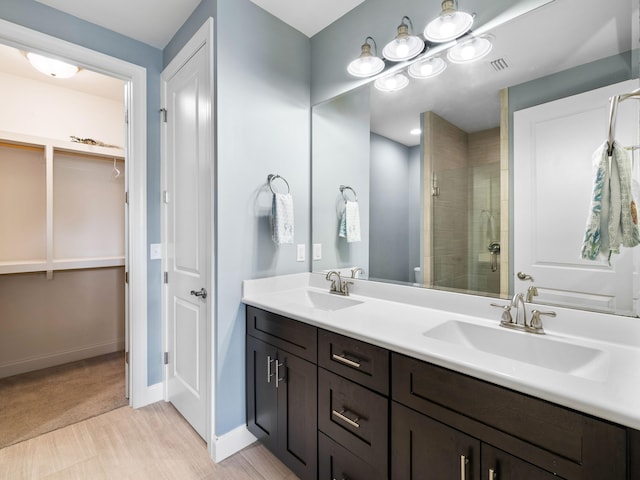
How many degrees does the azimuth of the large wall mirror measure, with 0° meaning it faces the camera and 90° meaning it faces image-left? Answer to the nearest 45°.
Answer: approximately 45°

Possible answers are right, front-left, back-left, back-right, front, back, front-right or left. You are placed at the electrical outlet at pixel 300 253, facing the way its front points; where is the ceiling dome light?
back-right

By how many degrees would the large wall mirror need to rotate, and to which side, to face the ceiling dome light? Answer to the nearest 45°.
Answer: approximately 45° to its right

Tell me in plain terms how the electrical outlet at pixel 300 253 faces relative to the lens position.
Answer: facing the viewer and to the right of the viewer

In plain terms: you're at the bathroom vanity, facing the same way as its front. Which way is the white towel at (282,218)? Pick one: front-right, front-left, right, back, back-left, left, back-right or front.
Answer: right

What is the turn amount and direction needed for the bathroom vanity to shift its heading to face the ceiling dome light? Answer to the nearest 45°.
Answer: approximately 45° to its right

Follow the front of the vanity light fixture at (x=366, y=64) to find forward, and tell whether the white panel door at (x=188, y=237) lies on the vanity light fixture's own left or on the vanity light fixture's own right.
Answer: on the vanity light fixture's own right

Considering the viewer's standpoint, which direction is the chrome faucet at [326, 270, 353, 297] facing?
facing the viewer and to the left of the viewer
